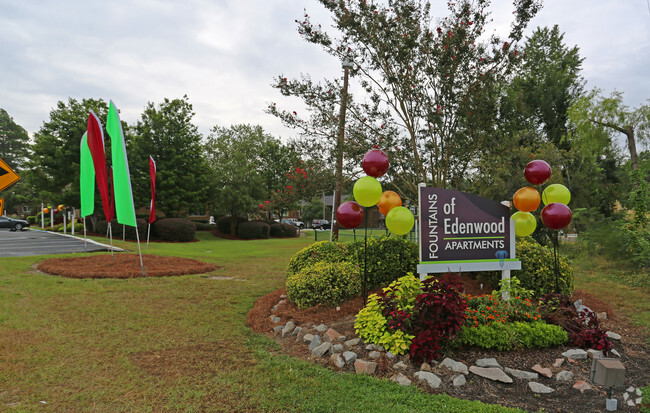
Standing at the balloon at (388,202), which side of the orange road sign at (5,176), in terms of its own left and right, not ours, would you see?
left

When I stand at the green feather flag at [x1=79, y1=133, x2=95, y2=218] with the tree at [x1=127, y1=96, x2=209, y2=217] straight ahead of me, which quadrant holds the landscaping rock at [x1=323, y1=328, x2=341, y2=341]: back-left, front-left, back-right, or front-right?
back-right

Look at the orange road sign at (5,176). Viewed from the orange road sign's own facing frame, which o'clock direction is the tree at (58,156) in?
The tree is roughly at 6 o'clock from the orange road sign.

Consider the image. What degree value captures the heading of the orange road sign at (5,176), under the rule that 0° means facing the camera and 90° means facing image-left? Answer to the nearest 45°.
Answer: approximately 0°

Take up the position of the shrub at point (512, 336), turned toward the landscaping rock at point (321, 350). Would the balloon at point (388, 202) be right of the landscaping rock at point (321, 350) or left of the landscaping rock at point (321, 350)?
right

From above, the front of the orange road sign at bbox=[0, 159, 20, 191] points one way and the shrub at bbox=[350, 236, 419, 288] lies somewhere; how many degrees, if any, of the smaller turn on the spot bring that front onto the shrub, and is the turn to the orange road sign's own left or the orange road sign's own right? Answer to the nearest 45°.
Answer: approximately 90° to the orange road sign's own left

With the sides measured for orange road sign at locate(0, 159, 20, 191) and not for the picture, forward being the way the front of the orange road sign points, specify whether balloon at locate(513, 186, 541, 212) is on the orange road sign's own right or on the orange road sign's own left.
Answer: on the orange road sign's own left

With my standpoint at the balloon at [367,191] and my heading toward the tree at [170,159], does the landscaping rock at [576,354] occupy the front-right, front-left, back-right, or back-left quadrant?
back-right

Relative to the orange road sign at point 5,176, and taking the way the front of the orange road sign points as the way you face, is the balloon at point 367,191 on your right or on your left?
on your left

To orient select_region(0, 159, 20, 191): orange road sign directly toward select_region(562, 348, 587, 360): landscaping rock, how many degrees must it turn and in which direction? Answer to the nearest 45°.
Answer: approximately 45° to its left

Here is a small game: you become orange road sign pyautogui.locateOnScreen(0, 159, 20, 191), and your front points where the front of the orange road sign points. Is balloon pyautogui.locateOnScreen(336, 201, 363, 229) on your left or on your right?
on your left

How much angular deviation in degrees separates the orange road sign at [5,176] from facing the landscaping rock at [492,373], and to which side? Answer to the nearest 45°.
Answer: approximately 45° to its left

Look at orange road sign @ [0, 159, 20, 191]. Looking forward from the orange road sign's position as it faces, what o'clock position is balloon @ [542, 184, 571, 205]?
The balloon is roughly at 10 o'clock from the orange road sign.
